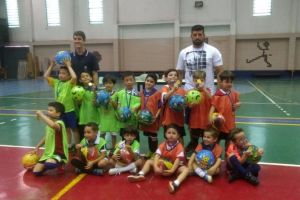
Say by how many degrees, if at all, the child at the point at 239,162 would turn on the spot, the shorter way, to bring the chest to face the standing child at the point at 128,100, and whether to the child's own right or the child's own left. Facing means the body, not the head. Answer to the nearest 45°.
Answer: approximately 135° to the child's own right

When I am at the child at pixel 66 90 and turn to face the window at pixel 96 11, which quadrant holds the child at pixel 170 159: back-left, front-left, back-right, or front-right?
back-right

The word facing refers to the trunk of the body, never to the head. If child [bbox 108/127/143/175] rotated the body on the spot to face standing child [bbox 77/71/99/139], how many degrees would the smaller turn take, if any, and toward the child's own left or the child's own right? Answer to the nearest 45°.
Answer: approximately 135° to the child's own right

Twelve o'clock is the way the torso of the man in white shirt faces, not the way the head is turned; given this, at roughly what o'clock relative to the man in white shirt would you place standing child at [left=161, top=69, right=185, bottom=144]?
The standing child is roughly at 2 o'clock from the man in white shirt.

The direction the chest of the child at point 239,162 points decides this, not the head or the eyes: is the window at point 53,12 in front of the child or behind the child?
behind

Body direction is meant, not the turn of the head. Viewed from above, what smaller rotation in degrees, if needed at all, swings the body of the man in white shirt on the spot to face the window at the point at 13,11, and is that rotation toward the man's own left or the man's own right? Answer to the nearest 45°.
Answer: approximately 135° to the man's own right
